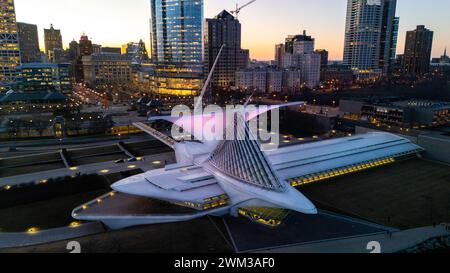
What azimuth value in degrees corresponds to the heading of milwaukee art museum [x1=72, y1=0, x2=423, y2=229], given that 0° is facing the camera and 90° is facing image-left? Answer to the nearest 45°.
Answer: approximately 315°
